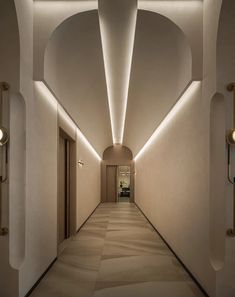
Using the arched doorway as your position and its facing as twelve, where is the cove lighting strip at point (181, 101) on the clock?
The cove lighting strip is roughly at 12 o'clock from the arched doorway.

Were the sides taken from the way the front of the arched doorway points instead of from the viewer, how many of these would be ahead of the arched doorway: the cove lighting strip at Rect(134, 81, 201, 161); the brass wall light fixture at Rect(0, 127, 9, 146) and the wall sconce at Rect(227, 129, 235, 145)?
3

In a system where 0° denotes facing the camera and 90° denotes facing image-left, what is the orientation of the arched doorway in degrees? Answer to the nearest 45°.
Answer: approximately 0°

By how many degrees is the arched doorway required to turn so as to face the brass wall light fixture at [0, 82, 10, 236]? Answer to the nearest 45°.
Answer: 0° — it already faces it

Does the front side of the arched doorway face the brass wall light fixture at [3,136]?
yes

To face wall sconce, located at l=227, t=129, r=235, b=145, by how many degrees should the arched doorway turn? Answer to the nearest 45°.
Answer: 0° — it already faces it
